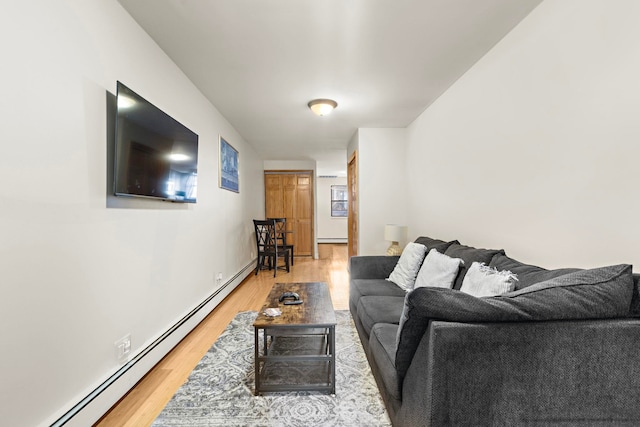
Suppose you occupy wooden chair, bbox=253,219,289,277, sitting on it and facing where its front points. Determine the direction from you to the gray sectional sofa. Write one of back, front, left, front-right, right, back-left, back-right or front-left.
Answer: back-right

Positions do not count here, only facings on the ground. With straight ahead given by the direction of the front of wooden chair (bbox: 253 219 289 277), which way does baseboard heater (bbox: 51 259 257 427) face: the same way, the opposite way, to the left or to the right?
to the right

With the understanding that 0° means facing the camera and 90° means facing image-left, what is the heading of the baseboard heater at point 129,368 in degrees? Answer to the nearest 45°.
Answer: approximately 315°

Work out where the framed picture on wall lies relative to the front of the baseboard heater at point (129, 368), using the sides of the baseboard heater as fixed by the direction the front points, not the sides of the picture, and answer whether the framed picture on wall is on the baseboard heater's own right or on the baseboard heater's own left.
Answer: on the baseboard heater's own left

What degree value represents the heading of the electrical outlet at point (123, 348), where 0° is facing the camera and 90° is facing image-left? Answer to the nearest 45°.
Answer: approximately 315°

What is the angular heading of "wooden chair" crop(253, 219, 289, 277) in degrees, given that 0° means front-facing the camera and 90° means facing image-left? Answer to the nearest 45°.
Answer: approximately 225°

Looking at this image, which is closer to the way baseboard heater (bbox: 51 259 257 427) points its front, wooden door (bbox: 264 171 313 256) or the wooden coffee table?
the wooden coffee table

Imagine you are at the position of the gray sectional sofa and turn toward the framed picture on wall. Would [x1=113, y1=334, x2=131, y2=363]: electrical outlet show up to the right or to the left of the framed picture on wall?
left

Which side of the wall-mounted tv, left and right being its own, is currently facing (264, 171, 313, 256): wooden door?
left

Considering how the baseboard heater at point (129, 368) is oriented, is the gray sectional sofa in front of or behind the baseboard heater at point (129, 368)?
in front

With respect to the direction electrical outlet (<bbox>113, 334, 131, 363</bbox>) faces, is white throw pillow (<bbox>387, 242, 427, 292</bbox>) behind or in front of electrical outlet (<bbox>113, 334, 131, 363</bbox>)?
in front
